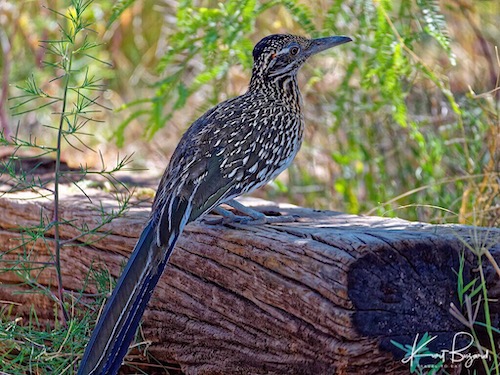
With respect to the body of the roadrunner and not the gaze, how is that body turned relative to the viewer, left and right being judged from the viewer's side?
facing away from the viewer and to the right of the viewer
